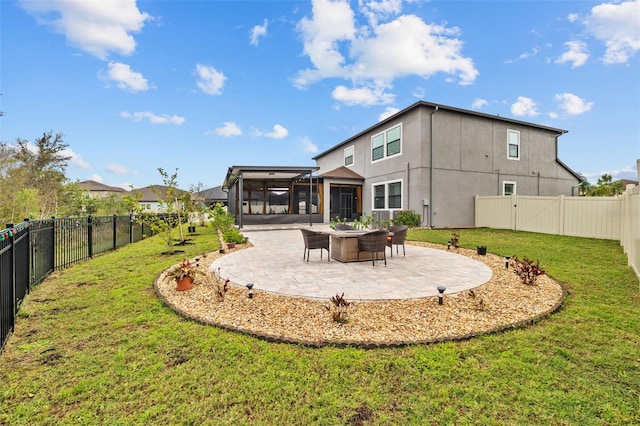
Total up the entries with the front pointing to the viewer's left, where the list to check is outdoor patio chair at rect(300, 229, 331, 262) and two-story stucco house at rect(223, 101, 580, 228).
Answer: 0

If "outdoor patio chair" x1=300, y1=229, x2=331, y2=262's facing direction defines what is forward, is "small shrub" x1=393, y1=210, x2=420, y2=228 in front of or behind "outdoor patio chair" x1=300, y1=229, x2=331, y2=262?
in front

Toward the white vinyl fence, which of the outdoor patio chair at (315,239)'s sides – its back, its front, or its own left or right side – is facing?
front

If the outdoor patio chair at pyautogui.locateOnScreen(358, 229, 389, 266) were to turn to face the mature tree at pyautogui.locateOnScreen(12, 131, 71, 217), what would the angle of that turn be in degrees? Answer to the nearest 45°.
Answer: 0° — it already faces it

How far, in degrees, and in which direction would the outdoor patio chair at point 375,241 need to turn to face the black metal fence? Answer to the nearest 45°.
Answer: approximately 45° to its left

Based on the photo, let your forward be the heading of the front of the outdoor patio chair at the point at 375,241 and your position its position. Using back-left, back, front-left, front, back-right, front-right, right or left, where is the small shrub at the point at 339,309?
back-left

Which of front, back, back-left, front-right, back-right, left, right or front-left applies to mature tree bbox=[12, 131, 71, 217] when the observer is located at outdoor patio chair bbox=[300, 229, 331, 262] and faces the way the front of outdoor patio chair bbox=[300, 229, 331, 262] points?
left

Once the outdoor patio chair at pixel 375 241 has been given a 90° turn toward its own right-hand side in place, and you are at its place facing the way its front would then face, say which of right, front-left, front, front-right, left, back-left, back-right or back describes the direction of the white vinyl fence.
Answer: front

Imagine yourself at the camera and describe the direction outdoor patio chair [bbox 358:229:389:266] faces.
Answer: facing away from the viewer and to the left of the viewer
